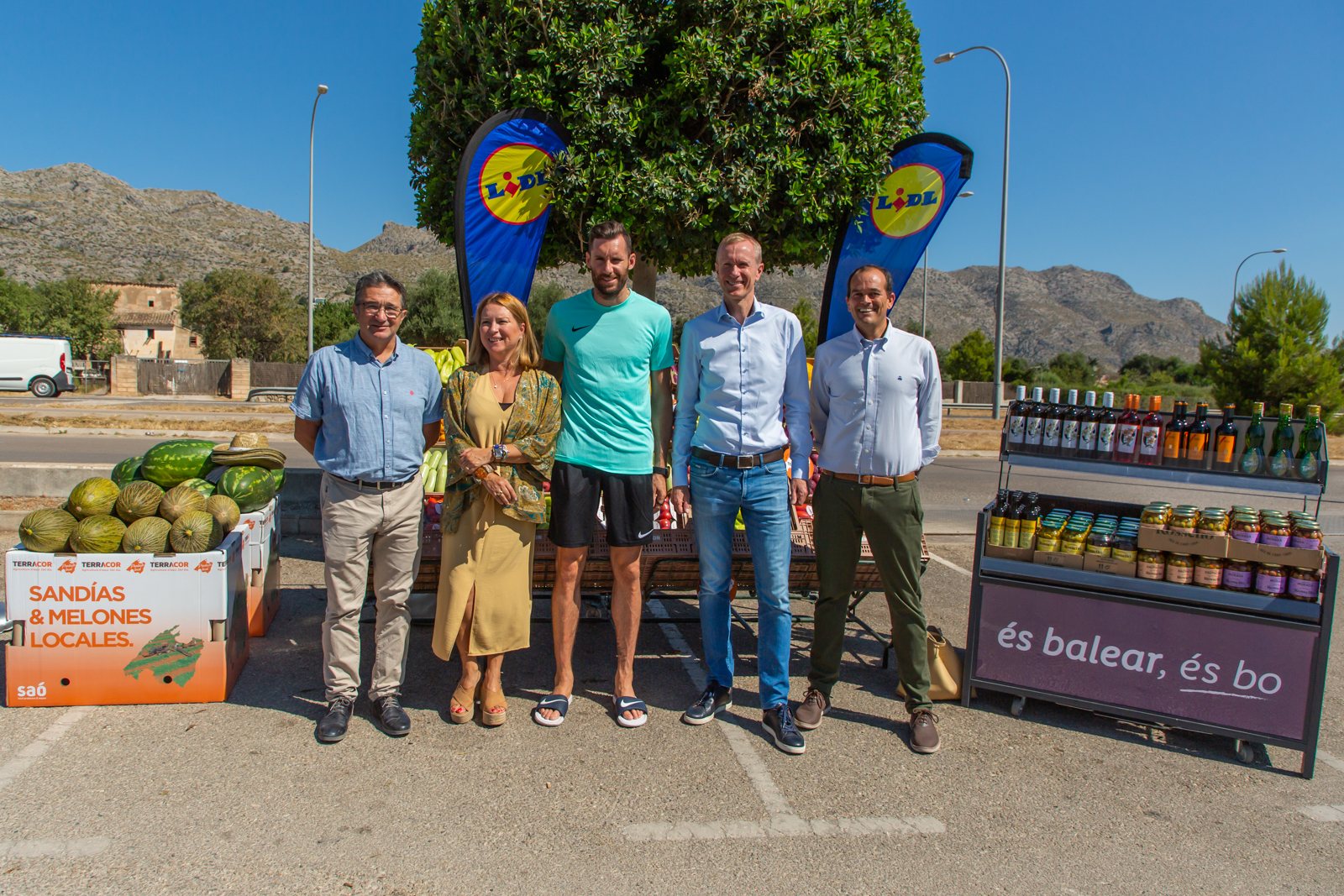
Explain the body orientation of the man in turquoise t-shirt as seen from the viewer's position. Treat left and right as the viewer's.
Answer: facing the viewer

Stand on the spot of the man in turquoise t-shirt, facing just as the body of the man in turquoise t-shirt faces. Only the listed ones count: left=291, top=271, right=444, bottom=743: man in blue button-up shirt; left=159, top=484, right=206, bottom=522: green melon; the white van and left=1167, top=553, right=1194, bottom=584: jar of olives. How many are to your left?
1

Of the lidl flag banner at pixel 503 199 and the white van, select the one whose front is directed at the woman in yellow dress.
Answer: the lidl flag banner

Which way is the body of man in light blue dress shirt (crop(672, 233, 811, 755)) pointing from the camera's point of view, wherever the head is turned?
toward the camera

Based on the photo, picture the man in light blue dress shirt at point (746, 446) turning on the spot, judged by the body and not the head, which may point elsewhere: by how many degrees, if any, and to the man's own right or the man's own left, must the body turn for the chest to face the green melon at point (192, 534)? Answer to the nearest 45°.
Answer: approximately 90° to the man's own right

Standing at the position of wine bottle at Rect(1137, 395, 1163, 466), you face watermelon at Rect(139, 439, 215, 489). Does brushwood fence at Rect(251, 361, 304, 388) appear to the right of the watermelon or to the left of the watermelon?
right
